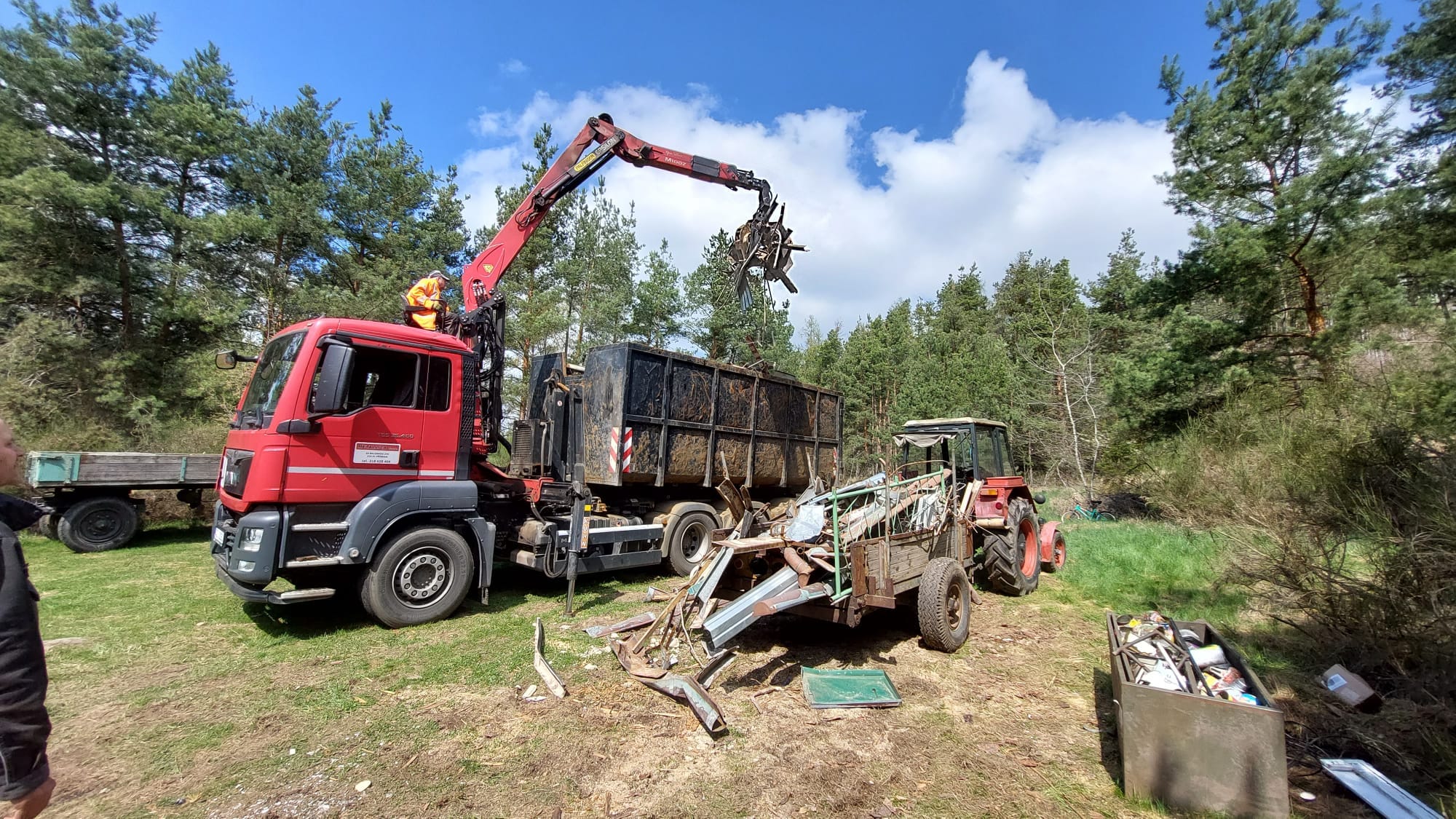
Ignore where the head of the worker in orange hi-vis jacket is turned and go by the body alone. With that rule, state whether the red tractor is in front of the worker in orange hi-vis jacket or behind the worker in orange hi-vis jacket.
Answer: in front

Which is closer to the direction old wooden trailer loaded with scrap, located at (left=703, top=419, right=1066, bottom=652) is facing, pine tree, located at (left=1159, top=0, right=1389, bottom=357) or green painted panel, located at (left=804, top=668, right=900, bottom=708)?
the pine tree

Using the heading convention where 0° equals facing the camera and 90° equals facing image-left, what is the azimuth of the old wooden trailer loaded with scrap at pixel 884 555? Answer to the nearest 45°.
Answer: approximately 225°

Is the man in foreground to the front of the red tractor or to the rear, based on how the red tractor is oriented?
to the rear

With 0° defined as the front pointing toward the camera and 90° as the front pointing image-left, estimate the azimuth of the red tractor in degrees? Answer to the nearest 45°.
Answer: approximately 225°

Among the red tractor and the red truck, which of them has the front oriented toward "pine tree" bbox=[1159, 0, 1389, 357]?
the red tractor

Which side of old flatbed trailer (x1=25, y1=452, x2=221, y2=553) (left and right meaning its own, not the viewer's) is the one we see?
right

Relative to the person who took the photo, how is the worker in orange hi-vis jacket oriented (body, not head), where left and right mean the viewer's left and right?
facing to the right of the viewer
